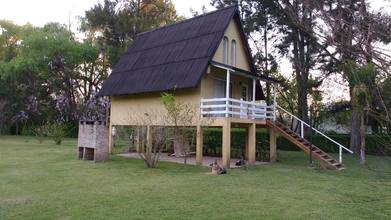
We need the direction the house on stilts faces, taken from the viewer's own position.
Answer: facing the viewer and to the right of the viewer
